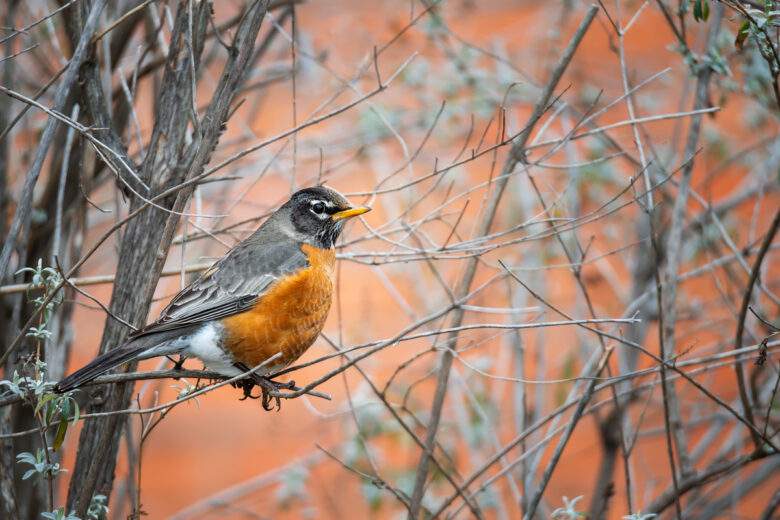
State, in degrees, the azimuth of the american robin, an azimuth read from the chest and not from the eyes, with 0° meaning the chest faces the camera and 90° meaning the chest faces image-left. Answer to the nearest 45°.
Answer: approximately 270°
